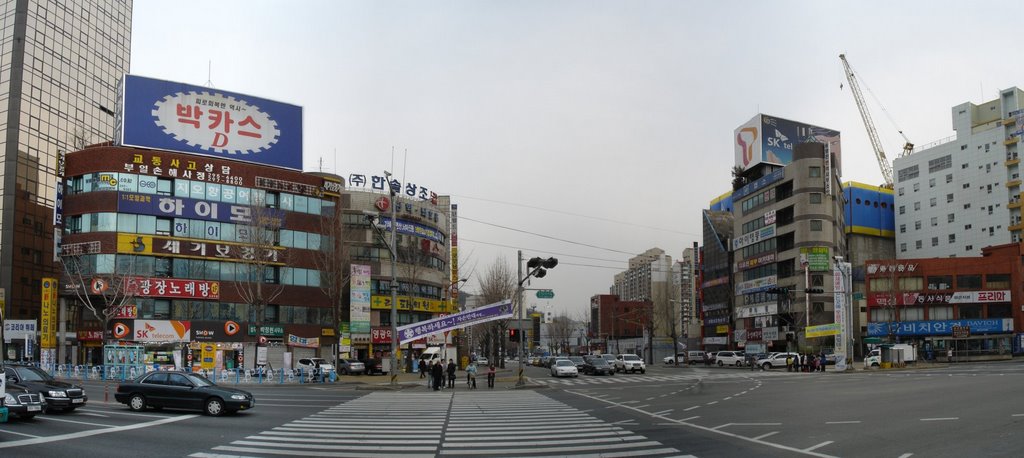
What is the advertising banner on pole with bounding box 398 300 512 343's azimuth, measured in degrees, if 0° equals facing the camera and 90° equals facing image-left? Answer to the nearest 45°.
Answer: approximately 0°

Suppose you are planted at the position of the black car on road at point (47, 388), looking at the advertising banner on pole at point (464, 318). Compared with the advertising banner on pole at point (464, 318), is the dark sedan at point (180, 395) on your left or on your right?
right
